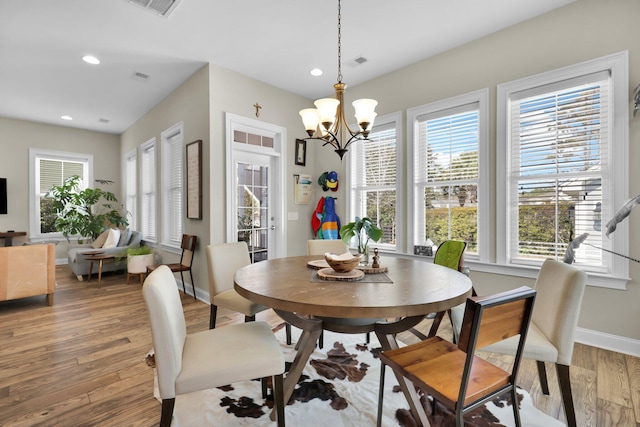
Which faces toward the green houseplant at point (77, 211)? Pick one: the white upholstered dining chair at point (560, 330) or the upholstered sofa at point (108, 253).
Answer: the white upholstered dining chair

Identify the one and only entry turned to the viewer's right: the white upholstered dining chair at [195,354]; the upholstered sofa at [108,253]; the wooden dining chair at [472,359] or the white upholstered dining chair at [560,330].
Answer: the white upholstered dining chair at [195,354]

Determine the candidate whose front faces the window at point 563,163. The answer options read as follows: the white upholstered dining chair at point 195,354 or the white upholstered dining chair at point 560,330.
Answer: the white upholstered dining chair at point 195,354

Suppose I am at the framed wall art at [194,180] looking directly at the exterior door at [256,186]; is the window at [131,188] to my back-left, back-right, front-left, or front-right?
back-left

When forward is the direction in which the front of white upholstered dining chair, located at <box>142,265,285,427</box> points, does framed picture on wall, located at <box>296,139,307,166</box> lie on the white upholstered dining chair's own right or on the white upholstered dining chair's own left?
on the white upholstered dining chair's own left

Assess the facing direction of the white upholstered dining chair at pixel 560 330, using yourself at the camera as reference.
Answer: facing to the left of the viewer

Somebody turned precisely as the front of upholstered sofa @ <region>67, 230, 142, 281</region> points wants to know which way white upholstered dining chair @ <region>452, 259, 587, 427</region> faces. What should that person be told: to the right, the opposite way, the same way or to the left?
to the right

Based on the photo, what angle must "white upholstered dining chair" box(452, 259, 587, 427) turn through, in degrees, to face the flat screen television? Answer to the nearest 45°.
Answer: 0° — it already faces it

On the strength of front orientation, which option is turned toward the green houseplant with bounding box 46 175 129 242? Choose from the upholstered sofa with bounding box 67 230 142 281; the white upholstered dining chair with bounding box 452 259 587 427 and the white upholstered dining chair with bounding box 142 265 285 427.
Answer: the white upholstered dining chair with bounding box 452 259 587 427

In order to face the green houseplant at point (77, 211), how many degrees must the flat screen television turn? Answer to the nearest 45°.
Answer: approximately 90° to its left
